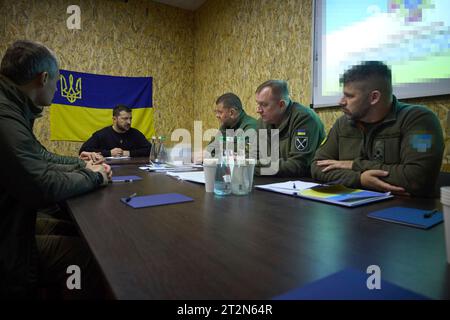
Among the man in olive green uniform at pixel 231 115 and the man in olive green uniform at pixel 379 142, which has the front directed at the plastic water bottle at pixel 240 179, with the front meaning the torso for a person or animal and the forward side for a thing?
the man in olive green uniform at pixel 379 142

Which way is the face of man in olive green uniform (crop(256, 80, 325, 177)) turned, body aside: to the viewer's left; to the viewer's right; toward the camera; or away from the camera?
to the viewer's left

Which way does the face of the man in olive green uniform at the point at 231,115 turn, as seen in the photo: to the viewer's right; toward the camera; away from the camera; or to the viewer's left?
to the viewer's left

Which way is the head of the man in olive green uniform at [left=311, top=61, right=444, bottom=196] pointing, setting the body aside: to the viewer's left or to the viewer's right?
to the viewer's left

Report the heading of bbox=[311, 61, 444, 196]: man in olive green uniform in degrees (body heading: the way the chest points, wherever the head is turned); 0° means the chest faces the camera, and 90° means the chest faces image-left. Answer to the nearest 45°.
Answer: approximately 45°

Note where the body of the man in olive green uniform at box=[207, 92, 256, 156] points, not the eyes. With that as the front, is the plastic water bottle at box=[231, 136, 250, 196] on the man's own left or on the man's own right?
on the man's own left

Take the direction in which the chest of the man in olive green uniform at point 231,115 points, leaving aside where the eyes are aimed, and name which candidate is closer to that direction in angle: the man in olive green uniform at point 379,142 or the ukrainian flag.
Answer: the ukrainian flag

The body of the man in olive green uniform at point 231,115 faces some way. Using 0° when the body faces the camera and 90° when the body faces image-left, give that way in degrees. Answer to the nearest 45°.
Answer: approximately 90°

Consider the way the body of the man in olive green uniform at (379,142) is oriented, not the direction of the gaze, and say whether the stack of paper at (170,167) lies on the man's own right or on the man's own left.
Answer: on the man's own right

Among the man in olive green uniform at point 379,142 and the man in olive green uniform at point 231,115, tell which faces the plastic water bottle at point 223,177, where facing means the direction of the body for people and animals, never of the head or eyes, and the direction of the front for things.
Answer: the man in olive green uniform at point 379,142

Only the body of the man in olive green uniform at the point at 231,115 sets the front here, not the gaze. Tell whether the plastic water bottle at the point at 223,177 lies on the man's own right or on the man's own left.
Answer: on the man's own left
